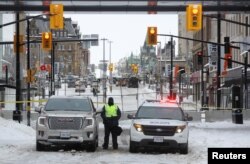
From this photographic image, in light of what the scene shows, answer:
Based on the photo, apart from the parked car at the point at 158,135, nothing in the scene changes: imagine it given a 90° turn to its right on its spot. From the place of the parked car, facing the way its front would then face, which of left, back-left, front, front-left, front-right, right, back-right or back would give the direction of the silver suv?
front

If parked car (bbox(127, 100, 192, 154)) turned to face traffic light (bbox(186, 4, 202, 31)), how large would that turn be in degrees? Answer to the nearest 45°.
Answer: approximately 180°

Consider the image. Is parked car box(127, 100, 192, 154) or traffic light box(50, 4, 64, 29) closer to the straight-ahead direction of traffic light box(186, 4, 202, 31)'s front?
the parked car

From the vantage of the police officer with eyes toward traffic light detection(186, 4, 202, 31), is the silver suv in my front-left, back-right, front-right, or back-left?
back-left

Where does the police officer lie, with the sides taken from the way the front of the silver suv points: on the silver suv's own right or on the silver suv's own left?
on the silver suv's own left

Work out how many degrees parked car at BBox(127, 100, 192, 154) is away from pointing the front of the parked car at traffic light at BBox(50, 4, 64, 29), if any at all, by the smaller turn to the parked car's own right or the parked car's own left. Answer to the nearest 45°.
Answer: approximately 135° to the parked car's own right

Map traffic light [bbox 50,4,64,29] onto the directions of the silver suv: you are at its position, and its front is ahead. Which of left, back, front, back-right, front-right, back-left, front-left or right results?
back

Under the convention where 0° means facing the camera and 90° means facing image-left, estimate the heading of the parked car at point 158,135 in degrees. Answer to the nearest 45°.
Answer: approximately 0°

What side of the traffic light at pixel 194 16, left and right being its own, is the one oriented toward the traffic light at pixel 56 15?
right
